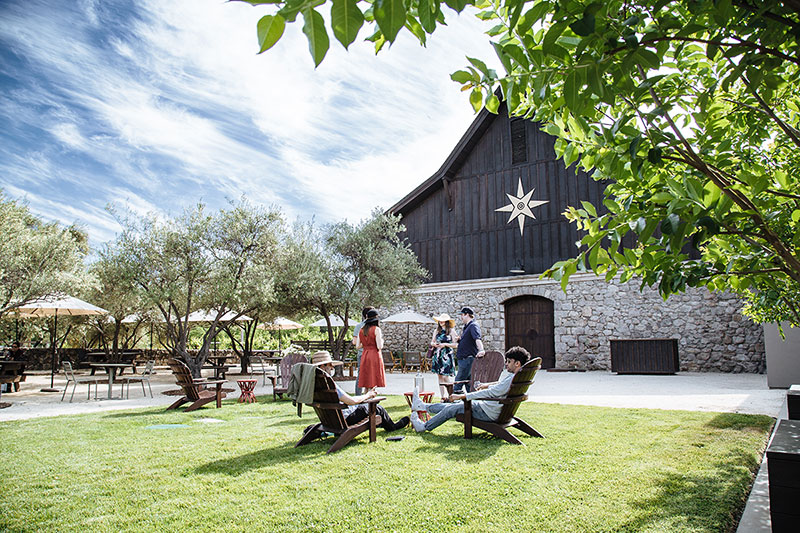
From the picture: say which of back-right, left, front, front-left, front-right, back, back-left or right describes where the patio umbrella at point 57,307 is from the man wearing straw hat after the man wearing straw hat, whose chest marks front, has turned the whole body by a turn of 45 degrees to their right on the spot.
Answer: back

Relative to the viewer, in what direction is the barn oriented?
toward the camera

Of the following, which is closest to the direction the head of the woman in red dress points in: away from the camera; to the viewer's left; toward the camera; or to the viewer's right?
away from the camera

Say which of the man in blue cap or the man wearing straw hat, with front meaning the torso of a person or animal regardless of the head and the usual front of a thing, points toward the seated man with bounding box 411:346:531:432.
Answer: the man wearing straw hat

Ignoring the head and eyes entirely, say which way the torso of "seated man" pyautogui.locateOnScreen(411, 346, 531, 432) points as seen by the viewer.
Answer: to the viewer's left

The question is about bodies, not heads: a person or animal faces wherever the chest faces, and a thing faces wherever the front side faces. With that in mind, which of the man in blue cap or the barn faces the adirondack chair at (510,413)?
the barn

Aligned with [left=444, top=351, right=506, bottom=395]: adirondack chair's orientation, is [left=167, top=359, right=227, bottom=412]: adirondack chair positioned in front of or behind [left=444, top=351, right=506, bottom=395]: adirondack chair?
in front

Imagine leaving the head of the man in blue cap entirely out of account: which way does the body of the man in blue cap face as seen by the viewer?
to the viewer's left

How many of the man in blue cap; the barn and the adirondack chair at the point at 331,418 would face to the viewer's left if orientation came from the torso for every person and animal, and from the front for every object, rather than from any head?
1

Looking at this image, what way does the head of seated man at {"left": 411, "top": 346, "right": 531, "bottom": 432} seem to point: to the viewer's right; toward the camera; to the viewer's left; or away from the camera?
to the viewer's left

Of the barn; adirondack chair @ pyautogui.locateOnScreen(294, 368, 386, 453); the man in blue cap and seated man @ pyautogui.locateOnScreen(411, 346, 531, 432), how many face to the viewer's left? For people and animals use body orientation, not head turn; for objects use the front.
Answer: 2

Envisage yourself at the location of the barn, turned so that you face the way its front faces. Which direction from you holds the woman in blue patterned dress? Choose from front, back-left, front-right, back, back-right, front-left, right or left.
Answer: front

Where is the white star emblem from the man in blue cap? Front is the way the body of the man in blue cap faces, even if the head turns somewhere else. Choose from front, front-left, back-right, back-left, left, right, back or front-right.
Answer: right

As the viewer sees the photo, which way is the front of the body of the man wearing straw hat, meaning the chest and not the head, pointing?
to the viewer's right
